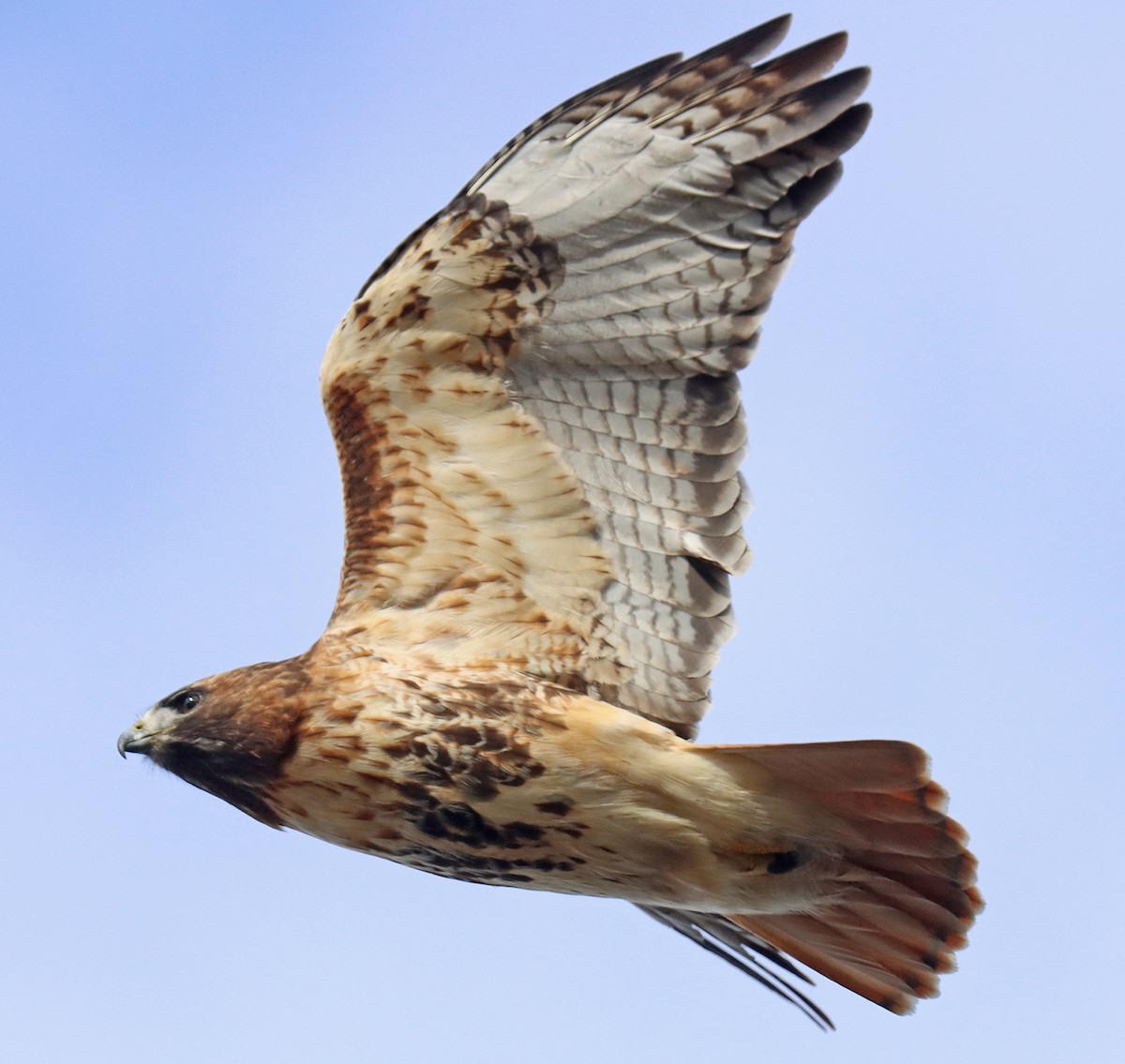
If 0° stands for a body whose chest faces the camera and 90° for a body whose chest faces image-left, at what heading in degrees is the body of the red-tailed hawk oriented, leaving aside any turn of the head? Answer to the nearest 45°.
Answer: approximately 90°
